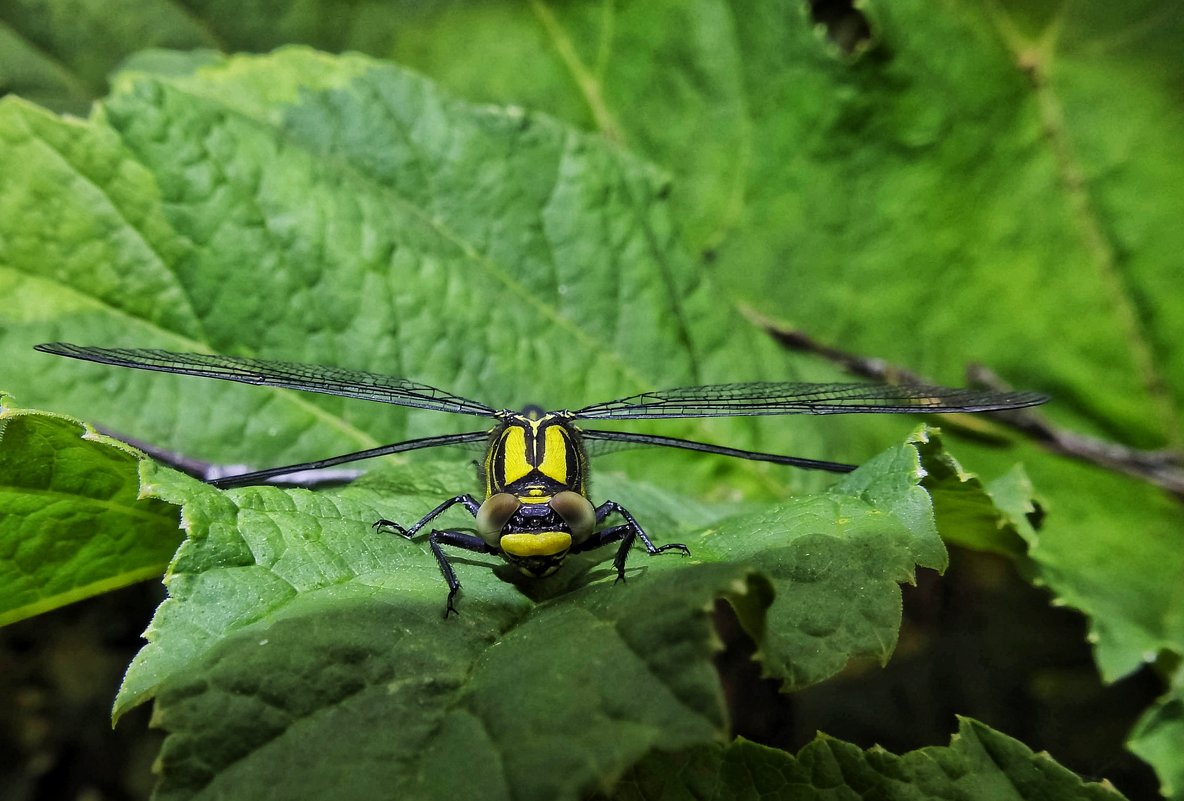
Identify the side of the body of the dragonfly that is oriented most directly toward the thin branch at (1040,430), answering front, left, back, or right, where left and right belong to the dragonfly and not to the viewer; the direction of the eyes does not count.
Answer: left

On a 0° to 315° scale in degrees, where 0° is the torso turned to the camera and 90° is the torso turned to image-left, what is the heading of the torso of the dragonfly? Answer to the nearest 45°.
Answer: approximately 0°
